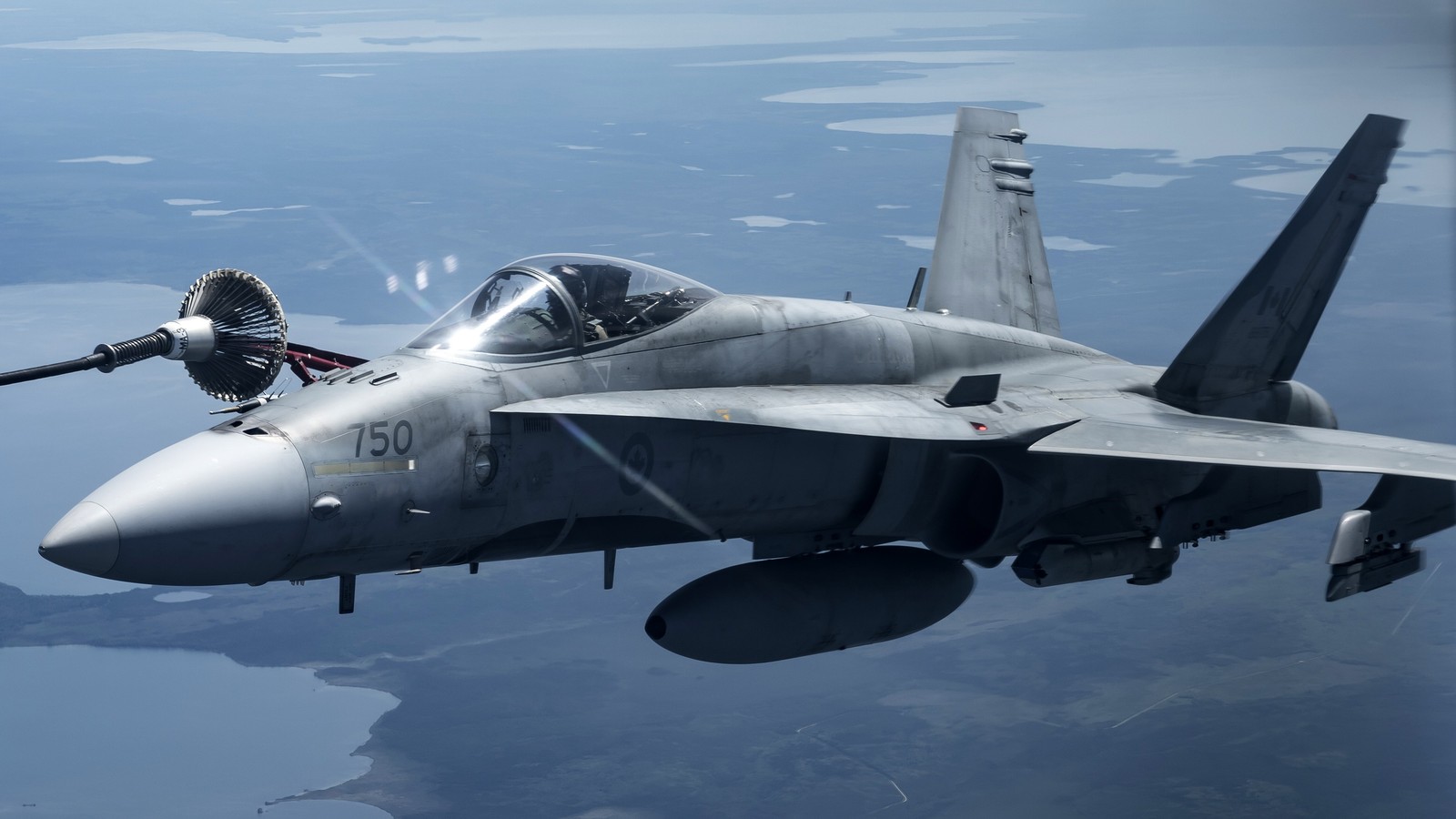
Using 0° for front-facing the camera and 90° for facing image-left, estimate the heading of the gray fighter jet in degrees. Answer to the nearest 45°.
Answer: approximately 45°
